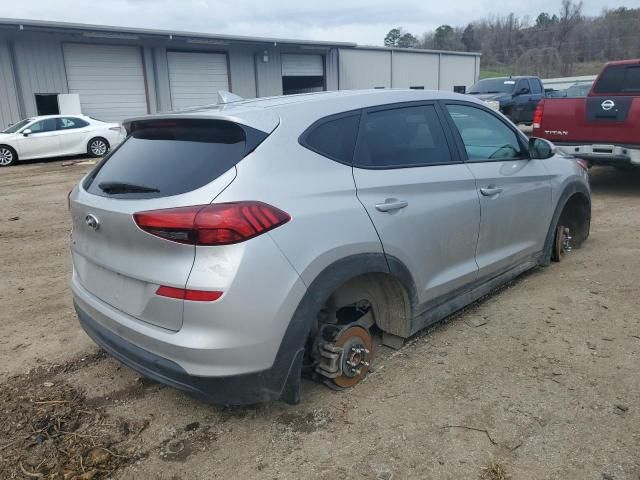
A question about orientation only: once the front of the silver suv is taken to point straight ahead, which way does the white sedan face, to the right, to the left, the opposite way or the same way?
the opposite way

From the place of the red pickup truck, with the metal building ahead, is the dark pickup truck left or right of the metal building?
right

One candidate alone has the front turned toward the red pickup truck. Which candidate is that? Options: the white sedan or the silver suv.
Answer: the silver suv

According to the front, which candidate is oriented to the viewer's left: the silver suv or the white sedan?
the white sedan

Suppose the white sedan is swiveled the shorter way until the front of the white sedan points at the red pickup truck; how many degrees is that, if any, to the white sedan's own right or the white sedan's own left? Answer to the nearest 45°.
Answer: approximately 135° to the white sedan's own left

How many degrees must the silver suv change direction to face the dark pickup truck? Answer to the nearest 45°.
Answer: approximately 45° to its left

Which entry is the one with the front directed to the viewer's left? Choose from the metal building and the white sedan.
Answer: the white sedan

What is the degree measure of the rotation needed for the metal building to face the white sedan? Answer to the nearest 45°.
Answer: approximately 45° to its right

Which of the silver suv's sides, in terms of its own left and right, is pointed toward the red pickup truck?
front

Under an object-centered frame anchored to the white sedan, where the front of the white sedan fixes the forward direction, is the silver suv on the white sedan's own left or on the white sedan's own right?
on the white sedan's own left

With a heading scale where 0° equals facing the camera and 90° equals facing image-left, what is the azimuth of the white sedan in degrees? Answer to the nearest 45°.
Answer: approximately 90°

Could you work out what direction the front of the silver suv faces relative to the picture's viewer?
facing away from the viewer and to the right of the viewer

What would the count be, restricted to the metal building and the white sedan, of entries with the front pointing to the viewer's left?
1

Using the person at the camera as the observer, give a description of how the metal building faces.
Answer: facing the viewer and to the right of the viewer

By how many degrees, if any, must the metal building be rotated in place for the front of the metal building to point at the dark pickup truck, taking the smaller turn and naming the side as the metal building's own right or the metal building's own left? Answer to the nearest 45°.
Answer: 0° — it already faces it
